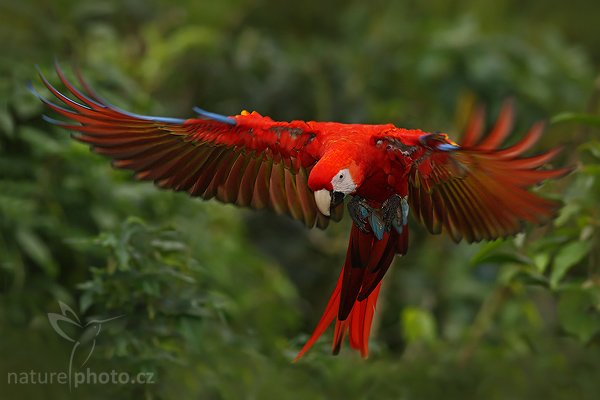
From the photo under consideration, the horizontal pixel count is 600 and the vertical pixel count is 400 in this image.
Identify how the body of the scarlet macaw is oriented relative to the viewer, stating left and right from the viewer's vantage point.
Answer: facing the viewer

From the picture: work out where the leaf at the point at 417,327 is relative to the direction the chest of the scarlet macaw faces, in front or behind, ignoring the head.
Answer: behind

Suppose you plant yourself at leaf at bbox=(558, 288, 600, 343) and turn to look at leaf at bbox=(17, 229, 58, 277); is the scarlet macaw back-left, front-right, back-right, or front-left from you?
front-left

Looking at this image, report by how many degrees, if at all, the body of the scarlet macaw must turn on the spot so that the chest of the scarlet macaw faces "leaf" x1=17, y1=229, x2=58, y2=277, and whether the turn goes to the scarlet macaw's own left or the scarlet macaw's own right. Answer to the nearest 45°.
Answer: approximately 135° to the scarlet macaw's own right

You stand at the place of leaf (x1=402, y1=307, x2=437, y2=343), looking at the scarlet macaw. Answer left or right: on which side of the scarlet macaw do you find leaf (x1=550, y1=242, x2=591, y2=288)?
left
